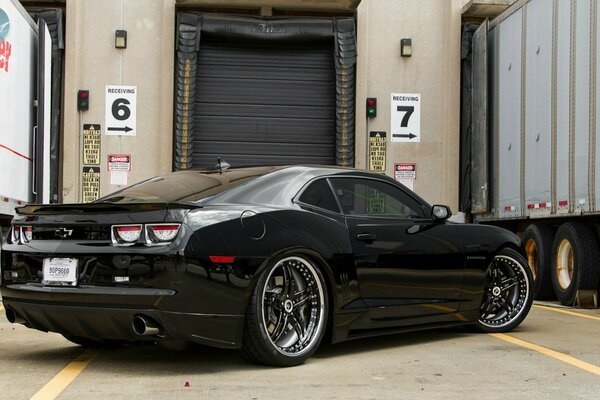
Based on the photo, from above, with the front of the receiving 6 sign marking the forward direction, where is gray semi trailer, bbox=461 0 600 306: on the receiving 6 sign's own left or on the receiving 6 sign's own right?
on the receiving 6 sign's own left

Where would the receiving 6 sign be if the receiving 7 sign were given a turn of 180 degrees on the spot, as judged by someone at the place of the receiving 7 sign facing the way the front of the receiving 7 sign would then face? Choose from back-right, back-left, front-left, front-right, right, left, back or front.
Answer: left

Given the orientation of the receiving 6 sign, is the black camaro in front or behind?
in front

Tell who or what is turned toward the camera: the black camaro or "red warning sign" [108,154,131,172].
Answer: the red warning sign

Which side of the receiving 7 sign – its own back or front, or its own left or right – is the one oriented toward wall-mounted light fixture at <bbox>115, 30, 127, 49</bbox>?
right

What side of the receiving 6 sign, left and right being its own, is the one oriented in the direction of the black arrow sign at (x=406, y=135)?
left

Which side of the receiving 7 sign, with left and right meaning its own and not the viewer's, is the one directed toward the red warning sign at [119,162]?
right

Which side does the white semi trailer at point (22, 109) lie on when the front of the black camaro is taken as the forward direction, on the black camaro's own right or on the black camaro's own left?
on the black camaro's own left

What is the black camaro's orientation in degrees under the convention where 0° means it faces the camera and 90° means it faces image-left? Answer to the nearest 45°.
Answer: approximately 225°

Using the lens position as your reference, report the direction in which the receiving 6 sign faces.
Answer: facing the viewer

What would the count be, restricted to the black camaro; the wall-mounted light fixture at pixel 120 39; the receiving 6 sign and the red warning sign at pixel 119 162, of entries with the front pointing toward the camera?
3

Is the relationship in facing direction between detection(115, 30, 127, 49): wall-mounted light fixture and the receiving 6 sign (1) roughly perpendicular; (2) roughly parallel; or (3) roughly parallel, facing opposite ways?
roughly parallel

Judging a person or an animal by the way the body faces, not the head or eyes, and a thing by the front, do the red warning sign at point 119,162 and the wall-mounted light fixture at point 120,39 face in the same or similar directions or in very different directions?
same or similar directions

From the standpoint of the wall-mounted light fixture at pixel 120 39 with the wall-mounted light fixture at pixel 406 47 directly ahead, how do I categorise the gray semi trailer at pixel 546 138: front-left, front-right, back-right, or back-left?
front-right
